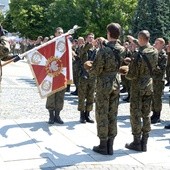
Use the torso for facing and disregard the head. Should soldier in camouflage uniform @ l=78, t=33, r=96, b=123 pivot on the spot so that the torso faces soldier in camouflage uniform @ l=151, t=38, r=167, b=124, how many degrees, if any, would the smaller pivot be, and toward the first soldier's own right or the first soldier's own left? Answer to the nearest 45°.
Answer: approximately 45° to the first soldier's own left

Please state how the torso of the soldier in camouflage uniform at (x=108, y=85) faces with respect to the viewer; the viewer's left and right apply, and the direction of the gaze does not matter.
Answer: facing away from the viewer and to the left of the viewer

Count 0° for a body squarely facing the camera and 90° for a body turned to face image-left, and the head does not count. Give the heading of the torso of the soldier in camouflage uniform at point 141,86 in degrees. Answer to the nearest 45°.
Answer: approximately 135°

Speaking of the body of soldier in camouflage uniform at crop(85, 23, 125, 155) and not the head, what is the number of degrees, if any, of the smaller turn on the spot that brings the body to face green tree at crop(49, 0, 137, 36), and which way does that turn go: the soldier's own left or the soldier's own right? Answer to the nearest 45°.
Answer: approximately 45° to the soldier's own right

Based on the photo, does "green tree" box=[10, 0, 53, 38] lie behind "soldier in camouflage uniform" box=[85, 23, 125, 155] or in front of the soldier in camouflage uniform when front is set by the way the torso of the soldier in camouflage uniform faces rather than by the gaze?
in front

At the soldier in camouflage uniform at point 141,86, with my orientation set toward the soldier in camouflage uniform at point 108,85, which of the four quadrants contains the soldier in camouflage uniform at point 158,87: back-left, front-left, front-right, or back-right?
back-right

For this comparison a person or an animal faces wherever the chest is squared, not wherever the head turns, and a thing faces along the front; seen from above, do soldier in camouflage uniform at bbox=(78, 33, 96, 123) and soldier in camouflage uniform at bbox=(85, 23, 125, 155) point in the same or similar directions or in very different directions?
very different directions

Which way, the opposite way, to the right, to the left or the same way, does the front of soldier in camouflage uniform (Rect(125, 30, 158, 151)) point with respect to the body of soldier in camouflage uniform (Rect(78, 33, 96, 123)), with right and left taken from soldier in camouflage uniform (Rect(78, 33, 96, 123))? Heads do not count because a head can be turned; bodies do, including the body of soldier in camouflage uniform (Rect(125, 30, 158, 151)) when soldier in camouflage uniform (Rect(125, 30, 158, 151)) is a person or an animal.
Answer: the opposite way

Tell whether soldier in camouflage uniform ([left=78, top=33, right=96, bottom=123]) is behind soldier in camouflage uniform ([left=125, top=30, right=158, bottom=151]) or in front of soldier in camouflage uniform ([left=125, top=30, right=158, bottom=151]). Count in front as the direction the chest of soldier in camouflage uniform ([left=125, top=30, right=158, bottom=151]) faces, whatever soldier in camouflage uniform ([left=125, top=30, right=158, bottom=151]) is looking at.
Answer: in front

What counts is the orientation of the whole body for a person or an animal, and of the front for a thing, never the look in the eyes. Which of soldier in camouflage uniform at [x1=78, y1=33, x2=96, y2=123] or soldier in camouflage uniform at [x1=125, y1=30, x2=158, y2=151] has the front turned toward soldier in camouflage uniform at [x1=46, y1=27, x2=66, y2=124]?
soldier in camouflage uniform at [x1=125, y1=30, x2=158, y2=151]

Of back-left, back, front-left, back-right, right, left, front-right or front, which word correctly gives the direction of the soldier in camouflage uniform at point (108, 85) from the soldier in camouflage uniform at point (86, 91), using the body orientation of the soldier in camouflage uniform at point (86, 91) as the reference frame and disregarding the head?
front-right
